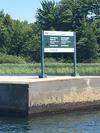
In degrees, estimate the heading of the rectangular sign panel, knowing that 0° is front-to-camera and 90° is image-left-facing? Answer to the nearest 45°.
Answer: approximately 0°
